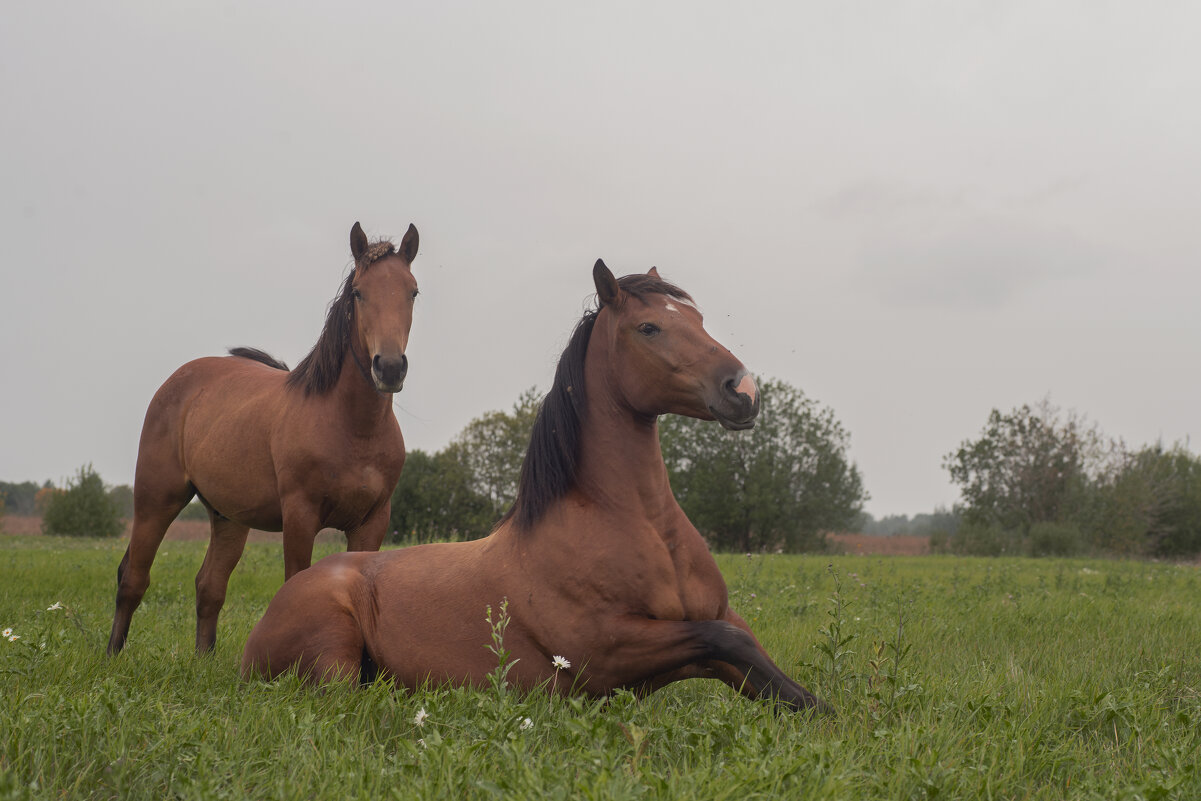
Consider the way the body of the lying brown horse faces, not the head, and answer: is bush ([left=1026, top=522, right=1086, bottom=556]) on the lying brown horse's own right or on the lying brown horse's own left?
on the lying brown horse's own left

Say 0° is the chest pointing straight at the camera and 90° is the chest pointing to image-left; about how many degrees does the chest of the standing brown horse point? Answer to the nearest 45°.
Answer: approximately 315°

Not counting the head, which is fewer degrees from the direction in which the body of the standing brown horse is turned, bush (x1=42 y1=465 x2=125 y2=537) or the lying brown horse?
the lying brown horse

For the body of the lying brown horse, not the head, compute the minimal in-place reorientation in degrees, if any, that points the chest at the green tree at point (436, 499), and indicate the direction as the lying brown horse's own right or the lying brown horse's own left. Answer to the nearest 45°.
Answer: approximately 135° to the lying brown horse's own left

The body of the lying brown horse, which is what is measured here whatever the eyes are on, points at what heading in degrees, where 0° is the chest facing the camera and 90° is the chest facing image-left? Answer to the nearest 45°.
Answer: approximately 315°

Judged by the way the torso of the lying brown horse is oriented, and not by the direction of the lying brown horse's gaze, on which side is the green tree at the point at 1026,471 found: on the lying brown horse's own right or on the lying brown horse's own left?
on the lying brown horse's own left
